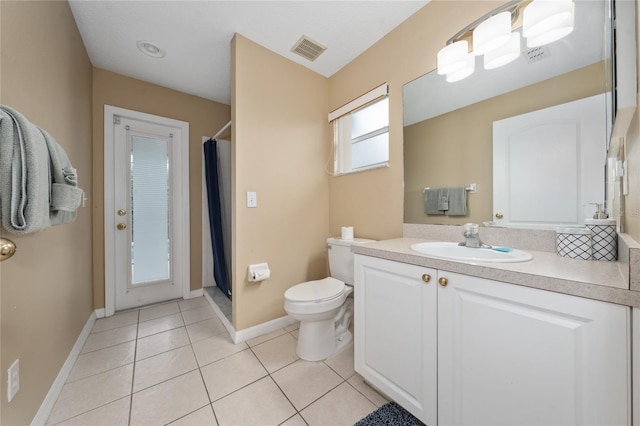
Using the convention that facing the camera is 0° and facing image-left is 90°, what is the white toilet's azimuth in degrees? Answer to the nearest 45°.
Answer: approximately 45°

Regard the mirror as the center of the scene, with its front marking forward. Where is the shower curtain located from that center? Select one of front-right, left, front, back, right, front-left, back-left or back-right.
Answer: front-right

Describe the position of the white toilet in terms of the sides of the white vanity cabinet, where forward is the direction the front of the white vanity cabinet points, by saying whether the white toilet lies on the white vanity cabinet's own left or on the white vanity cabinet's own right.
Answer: on the white vanity cabinet's own right

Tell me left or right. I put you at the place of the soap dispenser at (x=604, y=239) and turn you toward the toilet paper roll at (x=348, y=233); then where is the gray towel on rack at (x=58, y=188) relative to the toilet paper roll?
left

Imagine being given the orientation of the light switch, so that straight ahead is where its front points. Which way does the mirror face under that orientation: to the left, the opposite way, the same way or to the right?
to the right

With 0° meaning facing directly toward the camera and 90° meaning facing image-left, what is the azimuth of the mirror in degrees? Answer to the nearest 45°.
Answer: approximately 45°

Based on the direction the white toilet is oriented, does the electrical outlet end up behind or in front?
in front

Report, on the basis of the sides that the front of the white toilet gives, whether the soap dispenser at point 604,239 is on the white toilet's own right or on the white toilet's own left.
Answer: on the white toilet's own left

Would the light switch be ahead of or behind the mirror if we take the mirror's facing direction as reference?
ahead

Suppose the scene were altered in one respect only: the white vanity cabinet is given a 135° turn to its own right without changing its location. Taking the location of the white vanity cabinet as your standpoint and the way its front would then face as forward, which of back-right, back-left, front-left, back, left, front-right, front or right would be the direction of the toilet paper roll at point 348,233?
front-left

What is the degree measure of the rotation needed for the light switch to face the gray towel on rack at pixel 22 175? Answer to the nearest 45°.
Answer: approximately 45° to its right

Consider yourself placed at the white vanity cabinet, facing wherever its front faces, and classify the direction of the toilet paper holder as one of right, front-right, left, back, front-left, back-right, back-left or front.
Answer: front-right
